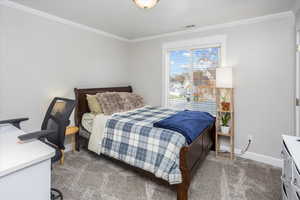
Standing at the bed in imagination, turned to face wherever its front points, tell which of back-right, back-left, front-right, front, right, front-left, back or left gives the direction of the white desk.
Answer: right

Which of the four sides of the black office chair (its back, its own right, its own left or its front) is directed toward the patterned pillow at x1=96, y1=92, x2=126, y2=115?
back

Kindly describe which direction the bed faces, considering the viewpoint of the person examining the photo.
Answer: facing the viewer and to the right of the viewer

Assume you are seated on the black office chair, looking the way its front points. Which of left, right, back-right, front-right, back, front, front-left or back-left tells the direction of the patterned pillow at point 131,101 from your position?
back

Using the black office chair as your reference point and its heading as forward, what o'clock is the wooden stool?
The wooden stool is roughly at 5 o'clock from the black office chair.

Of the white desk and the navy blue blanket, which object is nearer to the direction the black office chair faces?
the white desk
